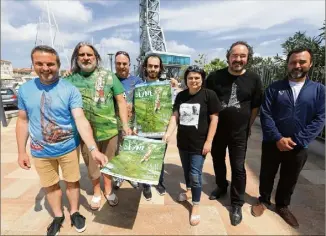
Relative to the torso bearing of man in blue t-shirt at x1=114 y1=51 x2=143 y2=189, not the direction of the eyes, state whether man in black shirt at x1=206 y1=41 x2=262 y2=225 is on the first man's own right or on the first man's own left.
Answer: on the first man's own left

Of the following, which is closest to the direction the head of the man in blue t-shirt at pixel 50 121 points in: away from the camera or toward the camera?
toward the camera

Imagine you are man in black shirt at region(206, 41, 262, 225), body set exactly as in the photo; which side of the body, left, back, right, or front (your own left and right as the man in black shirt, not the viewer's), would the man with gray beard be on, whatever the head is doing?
right

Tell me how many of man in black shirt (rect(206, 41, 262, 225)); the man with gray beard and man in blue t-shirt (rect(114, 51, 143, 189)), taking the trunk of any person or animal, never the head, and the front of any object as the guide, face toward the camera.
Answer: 3

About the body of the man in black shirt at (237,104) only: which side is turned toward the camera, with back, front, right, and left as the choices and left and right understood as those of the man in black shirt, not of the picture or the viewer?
front

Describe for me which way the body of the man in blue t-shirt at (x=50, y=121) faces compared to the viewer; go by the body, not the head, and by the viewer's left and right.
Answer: facing the viewer

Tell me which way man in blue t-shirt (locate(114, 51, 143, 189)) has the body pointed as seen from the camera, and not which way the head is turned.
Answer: toward the camera

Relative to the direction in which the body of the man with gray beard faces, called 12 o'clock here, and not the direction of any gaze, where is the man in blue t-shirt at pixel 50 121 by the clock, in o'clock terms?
The man in blue t-shirt is roughly at 2 o'clock from the man with gray beard.

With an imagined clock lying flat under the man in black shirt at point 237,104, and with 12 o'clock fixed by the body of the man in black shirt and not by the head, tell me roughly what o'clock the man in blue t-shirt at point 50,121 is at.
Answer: The man in blue t-shirt is roughly at 2 o'clock from the man in black shirt.

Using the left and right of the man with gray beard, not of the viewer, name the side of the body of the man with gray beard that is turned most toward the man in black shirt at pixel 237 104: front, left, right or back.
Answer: left
